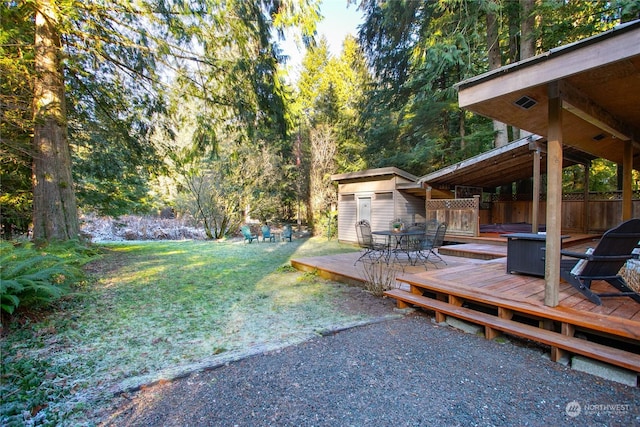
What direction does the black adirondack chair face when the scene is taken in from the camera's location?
facing away from the viewer and to the left of the viewer

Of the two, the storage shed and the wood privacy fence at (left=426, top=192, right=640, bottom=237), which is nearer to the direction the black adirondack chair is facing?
the storage shed

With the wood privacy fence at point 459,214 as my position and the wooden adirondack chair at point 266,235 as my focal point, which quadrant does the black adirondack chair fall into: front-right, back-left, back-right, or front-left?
back-left

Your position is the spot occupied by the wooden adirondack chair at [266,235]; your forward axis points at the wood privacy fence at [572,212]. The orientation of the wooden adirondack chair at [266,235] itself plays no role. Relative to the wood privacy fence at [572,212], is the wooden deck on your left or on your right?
right
